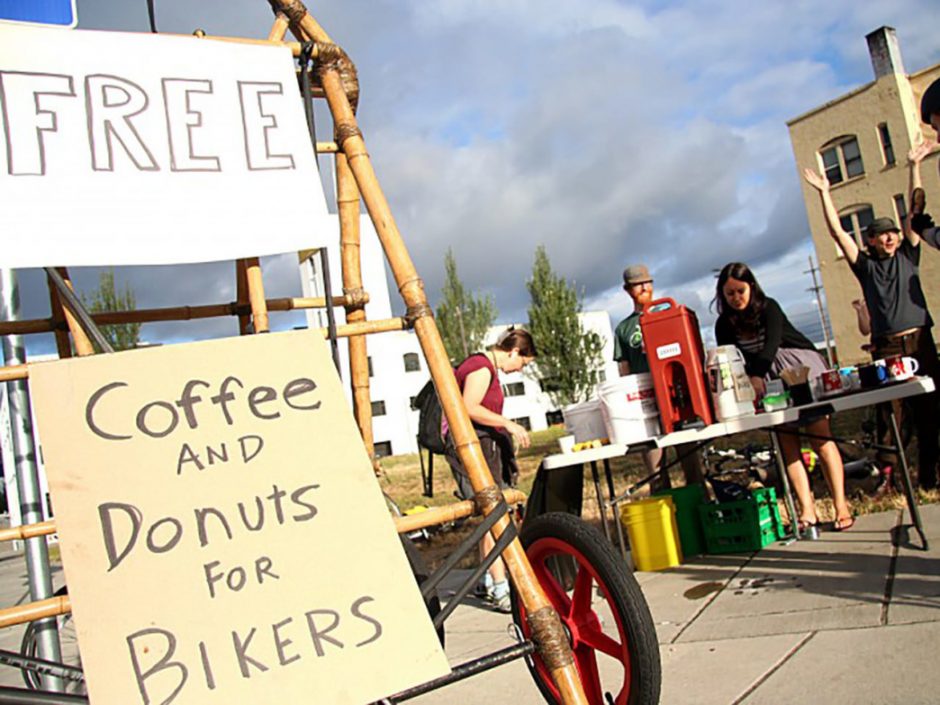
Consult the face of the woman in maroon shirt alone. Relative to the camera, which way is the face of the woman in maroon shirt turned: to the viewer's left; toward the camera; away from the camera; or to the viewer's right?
to the viewer's right

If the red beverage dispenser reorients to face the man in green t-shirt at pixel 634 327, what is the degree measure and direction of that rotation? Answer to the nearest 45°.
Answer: approximately 180°

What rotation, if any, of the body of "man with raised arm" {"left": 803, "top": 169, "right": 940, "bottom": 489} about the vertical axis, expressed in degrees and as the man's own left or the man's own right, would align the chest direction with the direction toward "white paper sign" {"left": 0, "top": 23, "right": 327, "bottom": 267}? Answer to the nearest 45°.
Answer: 0° — they already face it

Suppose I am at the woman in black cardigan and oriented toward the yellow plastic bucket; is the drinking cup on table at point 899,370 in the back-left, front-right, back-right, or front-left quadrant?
back-left
